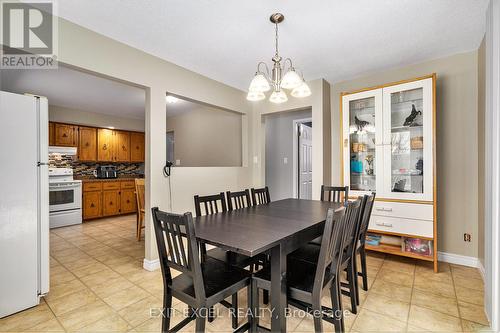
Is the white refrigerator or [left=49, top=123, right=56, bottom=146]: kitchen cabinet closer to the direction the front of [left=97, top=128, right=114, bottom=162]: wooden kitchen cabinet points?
the white refrigerator

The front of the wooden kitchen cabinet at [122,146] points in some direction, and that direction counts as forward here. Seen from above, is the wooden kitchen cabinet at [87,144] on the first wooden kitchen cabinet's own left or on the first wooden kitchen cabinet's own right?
on the first wooden kitchen cabinet's own right

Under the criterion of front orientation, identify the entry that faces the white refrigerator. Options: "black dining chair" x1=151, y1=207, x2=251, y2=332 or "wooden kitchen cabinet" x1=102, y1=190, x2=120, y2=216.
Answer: the wooden kitchen cabinet

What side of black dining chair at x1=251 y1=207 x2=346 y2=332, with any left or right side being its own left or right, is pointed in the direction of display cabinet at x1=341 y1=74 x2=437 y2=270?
right

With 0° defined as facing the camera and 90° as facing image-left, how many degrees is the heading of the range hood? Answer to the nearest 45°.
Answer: approximately 0°

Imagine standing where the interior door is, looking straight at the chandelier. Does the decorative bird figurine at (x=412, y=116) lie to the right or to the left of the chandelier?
left

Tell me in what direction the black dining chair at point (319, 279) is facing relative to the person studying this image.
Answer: facing away from the viewer and to the left of the viewer
